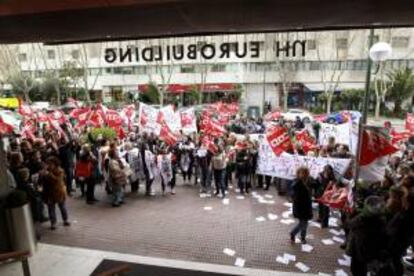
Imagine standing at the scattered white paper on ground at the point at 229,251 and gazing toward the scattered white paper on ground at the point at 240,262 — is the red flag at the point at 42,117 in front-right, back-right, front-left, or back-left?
back-right

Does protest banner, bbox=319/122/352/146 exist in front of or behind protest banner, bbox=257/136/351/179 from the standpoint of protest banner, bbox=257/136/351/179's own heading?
behind

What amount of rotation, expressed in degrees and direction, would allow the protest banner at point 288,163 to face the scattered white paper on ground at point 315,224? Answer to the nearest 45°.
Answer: approximately 45° to its left

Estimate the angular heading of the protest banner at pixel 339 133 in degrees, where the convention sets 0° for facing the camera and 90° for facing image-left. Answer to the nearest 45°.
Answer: approximately 0°

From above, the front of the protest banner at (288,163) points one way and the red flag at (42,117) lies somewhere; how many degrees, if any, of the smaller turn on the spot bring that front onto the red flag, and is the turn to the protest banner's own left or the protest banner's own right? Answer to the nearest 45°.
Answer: approximately 90° to the protest banner's own right

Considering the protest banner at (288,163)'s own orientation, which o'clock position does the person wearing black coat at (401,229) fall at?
The person wearing black coat is roughly at 11 o'clock from the protest banner.
